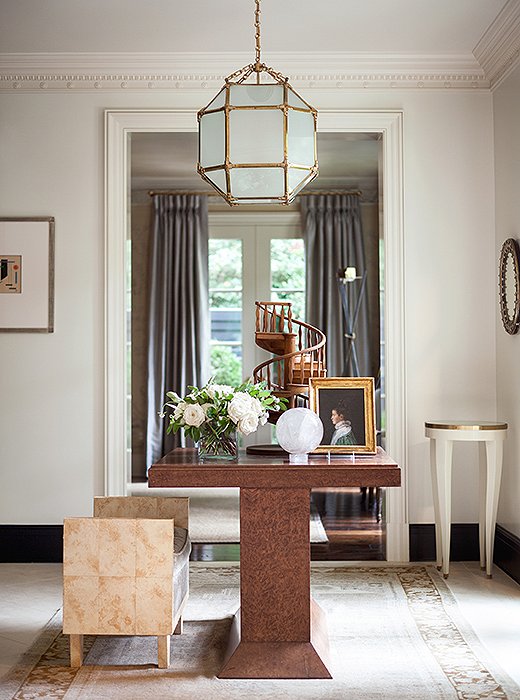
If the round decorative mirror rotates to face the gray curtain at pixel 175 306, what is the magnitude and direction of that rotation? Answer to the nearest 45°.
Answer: approximately 45° to its right

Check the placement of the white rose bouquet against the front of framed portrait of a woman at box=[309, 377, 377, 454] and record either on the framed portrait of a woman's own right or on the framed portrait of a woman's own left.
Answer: on the framed portrait of a woman's own right

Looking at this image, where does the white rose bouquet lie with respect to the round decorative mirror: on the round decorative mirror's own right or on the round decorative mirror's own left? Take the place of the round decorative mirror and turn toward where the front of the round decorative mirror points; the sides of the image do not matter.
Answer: on the round decorative mirror's own left

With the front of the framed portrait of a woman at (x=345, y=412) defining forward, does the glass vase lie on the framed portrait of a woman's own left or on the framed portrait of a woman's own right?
on the framed portrait of a woman's own right

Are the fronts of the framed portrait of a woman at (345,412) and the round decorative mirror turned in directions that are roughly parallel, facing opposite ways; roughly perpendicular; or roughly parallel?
roughly perpendicular

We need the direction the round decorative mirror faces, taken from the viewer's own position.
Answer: facing to the left of the viewer

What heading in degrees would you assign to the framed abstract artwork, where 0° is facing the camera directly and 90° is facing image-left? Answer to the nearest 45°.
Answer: approximately 0°

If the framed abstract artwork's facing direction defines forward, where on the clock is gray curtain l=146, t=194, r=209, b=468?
The gray curtain is roughly at 7 o'clock from the framed abstract artwork.
